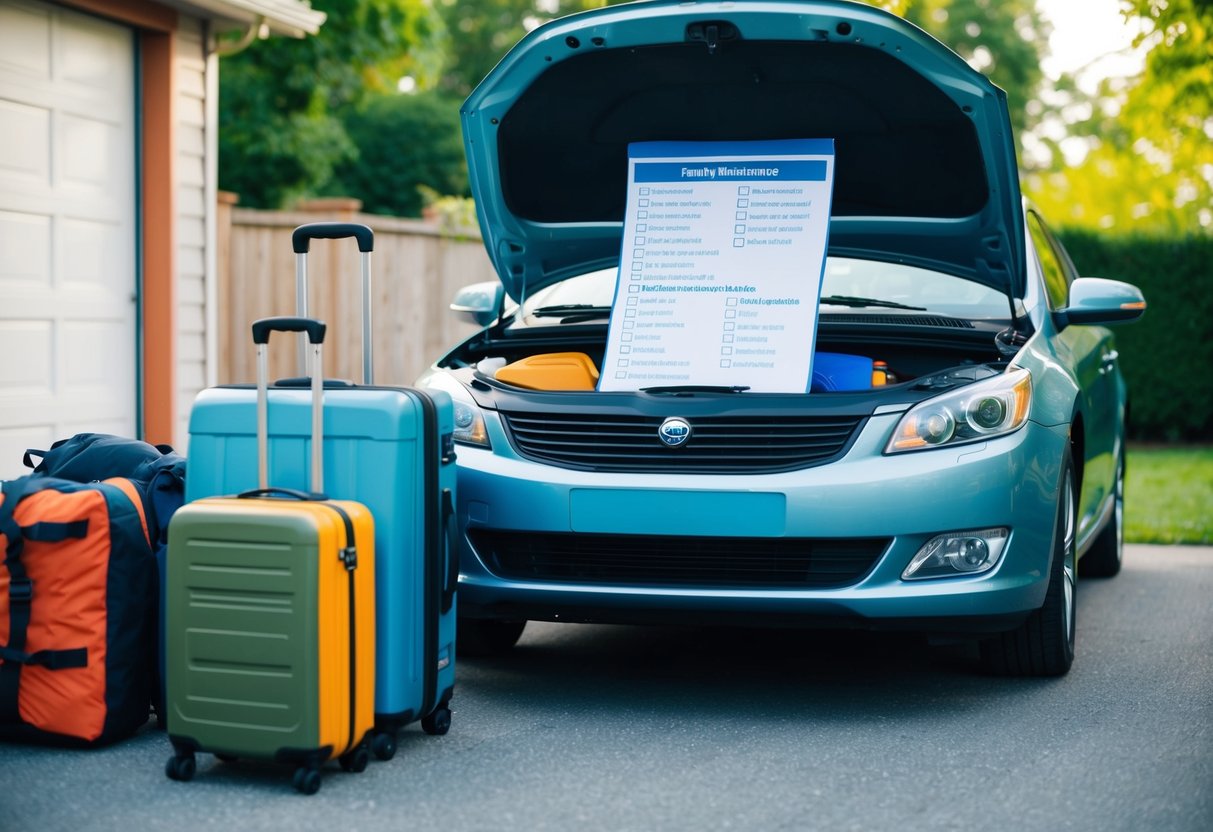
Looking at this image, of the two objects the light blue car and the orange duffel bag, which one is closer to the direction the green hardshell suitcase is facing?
the orange duffel bag

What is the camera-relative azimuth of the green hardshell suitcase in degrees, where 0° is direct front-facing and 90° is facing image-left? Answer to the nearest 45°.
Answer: approximately 45°

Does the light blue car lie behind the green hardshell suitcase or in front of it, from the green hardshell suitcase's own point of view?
behind

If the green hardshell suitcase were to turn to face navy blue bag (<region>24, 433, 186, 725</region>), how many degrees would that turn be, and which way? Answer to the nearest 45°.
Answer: approximately 90° to its right

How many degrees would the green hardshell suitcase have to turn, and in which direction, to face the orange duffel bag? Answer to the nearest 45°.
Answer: approximately 90° to its right
